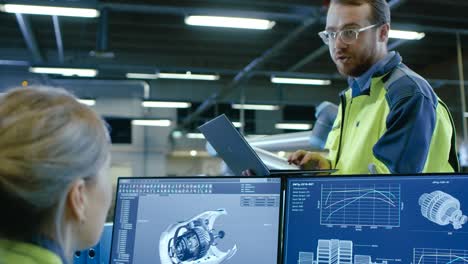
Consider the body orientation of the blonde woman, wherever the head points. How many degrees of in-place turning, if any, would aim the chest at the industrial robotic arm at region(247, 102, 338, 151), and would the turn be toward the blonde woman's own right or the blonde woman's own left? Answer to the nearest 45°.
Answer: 0° — they already face it

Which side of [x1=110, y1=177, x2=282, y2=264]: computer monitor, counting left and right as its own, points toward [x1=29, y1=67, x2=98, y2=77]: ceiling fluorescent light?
back

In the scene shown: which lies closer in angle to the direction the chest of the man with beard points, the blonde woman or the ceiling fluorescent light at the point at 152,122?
the blonde woman

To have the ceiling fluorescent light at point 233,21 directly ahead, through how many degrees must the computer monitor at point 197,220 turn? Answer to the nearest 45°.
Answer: approximately 180°

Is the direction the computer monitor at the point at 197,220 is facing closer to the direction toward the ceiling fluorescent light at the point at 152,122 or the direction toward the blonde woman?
the blonde woman

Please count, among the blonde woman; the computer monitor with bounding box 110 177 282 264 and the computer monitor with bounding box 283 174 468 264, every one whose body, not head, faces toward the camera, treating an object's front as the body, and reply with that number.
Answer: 2

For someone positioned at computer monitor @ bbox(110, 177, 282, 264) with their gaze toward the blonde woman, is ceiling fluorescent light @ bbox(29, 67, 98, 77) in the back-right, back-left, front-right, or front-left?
back-right

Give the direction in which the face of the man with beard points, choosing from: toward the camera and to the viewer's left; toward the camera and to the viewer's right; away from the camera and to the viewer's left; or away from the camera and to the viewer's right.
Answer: toward the camera and to the viewer's left

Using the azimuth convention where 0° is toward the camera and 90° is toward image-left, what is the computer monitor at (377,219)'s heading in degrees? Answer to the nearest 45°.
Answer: approximately 0°

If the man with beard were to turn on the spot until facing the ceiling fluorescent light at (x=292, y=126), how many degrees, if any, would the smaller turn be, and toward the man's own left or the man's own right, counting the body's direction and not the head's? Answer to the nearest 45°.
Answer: approximately 135° to the man's own right

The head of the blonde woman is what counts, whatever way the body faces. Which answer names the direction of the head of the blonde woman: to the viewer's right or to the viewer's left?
to the viewer's right
